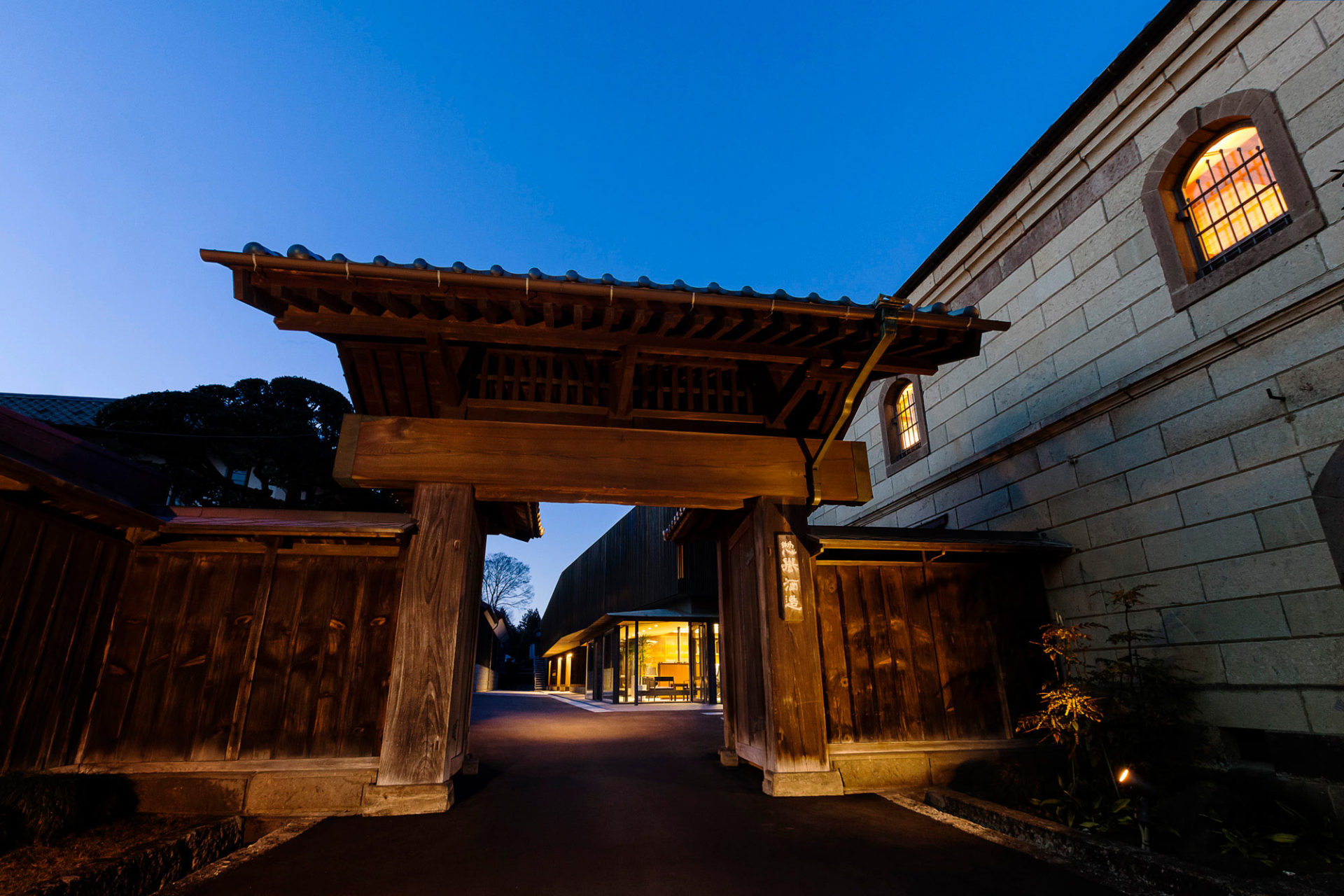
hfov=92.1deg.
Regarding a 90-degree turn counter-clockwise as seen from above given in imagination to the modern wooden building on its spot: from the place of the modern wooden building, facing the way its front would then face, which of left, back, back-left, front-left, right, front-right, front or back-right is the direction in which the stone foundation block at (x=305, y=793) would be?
front-right

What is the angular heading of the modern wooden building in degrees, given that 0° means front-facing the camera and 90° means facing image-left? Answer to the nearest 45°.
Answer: approximately 45°

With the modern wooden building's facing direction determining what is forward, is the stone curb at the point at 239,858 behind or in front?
in front

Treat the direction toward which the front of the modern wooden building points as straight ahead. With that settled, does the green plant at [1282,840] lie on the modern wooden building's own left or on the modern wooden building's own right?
on the modern wooden building's own left

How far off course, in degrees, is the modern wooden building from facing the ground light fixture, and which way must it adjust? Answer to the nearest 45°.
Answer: approximately 45° to its left

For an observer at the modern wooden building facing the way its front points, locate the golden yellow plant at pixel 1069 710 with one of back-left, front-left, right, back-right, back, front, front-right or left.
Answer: front-left

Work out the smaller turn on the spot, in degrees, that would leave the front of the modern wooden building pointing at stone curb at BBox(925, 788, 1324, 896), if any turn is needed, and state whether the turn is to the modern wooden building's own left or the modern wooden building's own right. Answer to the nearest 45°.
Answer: approximately 45° to the modern wooden building's own left

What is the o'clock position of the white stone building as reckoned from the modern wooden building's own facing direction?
The white stone building is roughly at 10 o'clock from the modern wooden building.

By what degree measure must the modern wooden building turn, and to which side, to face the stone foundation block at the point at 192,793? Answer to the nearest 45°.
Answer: approximately 45° to its left

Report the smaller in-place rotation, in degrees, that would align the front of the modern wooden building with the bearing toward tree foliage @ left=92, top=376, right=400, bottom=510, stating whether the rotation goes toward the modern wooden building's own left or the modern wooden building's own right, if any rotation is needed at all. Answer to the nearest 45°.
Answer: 0° — it already faces it
